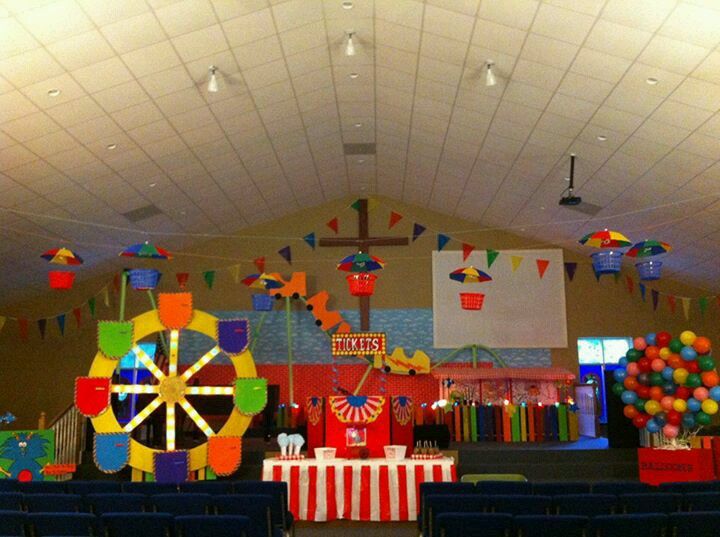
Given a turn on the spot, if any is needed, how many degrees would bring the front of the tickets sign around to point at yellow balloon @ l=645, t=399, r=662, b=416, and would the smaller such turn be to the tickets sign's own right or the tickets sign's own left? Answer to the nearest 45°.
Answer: approximately 45° to the tickets sign's own left

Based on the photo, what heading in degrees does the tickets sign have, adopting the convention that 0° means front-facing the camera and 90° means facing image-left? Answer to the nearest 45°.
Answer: approximately 0°

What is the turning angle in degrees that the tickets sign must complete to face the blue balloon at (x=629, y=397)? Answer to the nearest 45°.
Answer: approximately 45° to its left

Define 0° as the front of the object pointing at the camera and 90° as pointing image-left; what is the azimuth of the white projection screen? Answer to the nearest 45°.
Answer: approximately 0°

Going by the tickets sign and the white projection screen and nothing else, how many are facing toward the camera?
2

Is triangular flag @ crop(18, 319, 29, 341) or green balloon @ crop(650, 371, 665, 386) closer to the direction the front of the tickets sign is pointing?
the green balloon

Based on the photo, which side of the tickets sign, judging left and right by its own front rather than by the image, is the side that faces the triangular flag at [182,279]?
right
